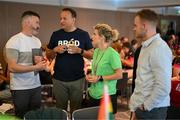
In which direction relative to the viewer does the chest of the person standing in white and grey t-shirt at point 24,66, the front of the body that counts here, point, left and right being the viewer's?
facing the viewer and to the right of the viewer

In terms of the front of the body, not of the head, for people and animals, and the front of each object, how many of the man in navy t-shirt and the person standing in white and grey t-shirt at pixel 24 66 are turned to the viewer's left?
0

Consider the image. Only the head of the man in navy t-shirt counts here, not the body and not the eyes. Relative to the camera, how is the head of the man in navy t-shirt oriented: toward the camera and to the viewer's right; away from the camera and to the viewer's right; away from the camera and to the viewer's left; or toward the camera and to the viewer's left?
toward the camera and to the viewer's left

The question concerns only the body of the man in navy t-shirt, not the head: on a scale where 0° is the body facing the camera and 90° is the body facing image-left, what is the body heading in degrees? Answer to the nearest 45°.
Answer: approximately 0°

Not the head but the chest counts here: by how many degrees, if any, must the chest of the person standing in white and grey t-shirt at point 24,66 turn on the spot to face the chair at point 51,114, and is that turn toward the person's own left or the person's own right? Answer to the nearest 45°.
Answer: approximately 45° to the person's own right

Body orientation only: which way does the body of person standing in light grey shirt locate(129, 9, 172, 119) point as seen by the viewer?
to the viewer's left

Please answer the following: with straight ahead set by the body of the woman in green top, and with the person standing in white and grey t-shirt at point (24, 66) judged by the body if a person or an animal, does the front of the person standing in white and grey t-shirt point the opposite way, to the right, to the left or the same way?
to the left

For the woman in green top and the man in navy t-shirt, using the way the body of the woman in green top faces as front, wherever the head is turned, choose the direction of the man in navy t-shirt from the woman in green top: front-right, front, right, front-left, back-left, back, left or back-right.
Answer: right

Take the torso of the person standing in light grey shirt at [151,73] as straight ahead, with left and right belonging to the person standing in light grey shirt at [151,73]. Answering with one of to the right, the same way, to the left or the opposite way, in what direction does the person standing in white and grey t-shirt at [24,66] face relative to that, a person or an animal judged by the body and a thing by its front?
the opposite way

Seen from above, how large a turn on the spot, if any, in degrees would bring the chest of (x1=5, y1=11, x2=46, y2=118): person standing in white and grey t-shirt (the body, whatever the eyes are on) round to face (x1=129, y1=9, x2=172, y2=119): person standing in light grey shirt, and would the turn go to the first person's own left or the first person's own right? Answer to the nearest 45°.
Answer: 0° — they already face them

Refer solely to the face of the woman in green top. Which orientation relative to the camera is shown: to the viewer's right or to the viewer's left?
to the viewer's left

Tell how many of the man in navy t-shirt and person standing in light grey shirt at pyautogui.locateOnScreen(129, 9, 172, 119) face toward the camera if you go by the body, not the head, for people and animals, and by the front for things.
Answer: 1

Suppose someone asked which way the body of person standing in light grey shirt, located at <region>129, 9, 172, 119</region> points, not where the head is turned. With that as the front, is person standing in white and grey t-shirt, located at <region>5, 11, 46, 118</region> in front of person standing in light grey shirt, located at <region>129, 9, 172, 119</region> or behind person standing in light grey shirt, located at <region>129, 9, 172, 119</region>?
in front

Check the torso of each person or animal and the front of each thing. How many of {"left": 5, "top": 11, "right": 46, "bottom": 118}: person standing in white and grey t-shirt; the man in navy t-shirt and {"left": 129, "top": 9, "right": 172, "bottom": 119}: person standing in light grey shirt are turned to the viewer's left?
1
